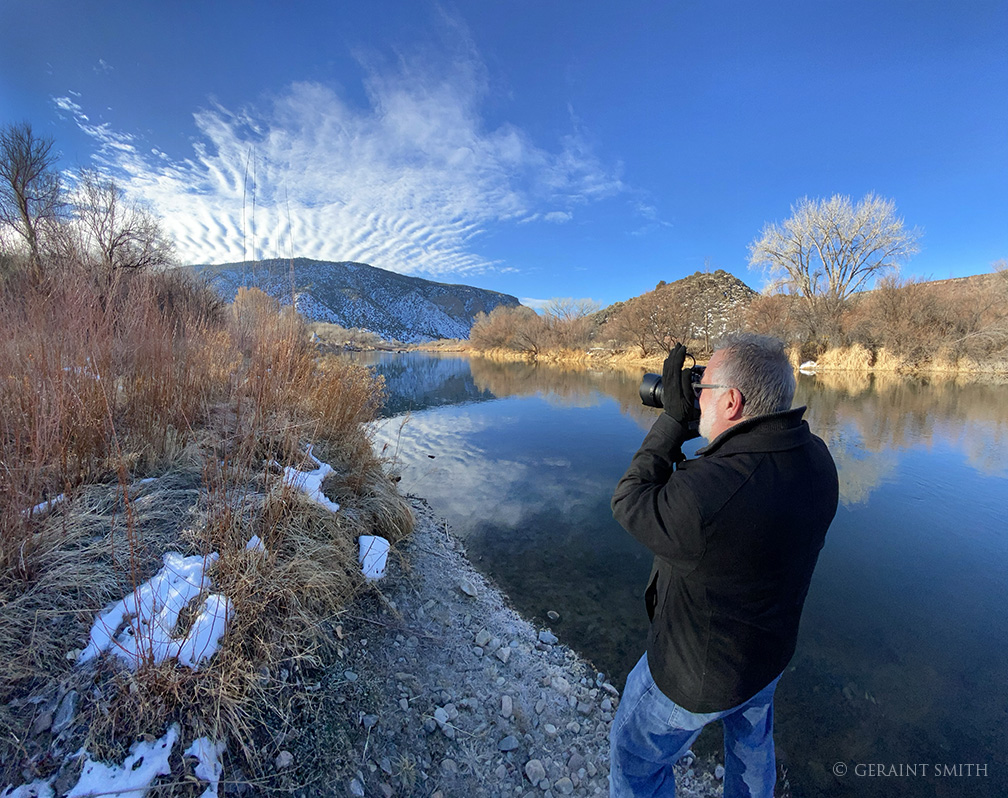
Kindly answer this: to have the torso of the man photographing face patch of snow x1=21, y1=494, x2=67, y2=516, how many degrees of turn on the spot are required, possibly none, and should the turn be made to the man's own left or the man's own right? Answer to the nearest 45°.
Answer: approximately 45° to the man's own left

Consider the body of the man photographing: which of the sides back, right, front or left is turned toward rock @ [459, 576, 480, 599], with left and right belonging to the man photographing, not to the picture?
front

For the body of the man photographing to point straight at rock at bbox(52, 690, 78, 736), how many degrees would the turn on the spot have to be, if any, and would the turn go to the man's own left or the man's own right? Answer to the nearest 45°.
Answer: approximately 90° to the man's own left

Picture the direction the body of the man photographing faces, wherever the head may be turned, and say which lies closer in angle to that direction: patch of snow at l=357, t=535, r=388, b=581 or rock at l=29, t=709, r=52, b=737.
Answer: the patch of snow

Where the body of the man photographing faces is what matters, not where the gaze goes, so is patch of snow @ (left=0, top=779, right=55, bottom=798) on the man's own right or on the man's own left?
on the man's own left

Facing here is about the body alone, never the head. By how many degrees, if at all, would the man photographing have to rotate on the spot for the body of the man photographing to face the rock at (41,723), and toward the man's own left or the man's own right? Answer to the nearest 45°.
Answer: approximately 90° to the man's own left

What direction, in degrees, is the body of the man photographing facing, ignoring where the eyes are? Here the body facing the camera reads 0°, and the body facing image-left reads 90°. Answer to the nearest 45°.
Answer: approximately 135°

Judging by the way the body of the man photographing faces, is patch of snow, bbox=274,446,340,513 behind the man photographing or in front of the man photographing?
in front
